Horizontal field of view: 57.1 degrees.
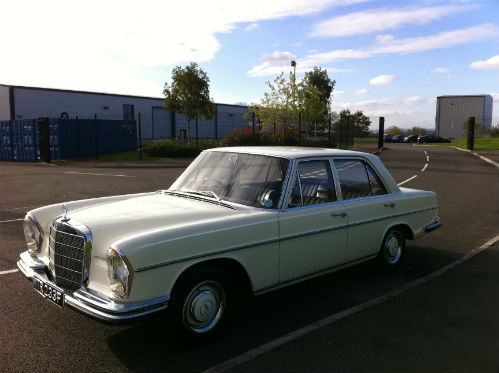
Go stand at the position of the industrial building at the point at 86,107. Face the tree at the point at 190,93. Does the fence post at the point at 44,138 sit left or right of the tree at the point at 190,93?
right

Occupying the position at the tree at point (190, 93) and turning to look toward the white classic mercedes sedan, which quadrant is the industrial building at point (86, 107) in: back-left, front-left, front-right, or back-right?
back-right

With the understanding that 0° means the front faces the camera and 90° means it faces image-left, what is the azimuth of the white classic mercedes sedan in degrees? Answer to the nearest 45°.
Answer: approximately 45°

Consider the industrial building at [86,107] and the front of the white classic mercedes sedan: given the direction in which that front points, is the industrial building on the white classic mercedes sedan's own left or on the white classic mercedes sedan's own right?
on the white classic mercedes sedan's own right

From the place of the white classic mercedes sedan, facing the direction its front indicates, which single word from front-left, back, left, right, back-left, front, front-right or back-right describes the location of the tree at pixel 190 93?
back-right

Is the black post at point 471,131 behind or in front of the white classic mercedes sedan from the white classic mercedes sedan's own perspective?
behind

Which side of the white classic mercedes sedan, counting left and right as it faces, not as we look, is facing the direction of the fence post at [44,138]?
right

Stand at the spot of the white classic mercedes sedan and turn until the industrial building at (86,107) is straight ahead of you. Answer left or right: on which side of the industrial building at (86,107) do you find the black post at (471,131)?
right
